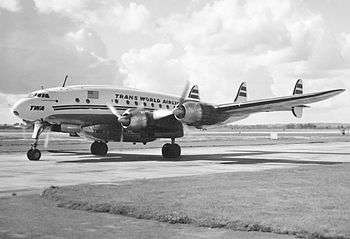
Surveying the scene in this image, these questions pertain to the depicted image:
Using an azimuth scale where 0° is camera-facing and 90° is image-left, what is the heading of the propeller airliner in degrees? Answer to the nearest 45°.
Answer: approximately 45°

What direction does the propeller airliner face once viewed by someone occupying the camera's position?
facing the viewer and to the left of the viewer
